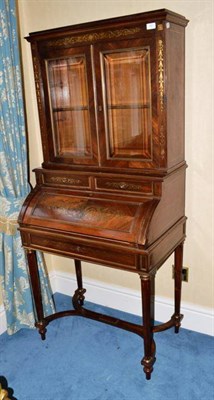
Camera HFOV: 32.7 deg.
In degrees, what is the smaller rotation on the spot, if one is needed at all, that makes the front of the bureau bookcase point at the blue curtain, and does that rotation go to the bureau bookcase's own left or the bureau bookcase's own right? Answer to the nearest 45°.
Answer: approximately 90° to the bureau bookcase's own right

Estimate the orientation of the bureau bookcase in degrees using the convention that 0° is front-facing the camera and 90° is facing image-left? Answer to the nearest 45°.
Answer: approximately 45°
